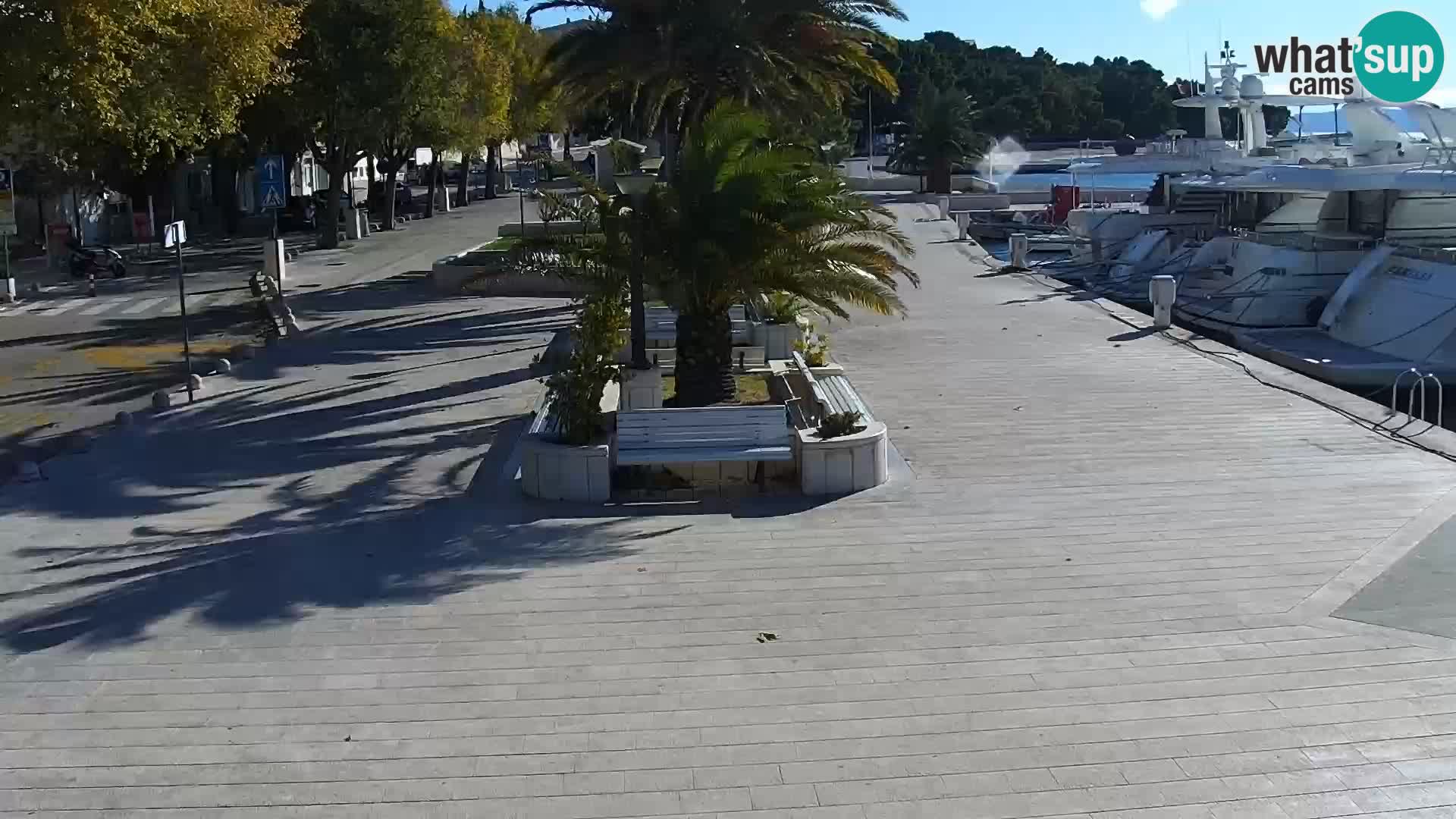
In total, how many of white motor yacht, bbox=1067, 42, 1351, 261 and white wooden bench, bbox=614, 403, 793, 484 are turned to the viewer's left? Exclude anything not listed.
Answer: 0

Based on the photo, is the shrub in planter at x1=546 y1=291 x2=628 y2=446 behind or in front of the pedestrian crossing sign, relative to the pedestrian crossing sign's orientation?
in front

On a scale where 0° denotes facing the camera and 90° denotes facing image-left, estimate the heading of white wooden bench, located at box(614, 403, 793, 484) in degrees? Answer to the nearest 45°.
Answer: approximately 0°

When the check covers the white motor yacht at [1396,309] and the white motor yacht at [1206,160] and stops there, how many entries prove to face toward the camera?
0

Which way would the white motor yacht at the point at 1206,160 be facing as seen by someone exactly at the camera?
facing away from the viewer and to the right of the viewer

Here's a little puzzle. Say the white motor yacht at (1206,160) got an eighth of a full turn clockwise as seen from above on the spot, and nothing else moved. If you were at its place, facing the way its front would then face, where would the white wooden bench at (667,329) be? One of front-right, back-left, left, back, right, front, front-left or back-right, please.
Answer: right

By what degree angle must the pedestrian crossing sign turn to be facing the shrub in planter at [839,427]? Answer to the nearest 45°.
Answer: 0° — it already faces it
